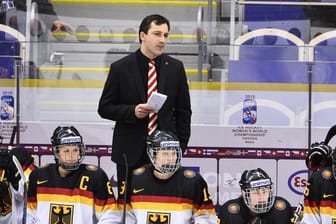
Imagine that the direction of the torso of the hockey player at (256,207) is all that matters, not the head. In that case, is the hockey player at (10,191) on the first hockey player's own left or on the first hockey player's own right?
on the first hockey player's own right

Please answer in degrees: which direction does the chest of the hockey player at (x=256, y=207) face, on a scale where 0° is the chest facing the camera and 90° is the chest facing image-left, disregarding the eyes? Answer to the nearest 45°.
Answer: approximately 0°

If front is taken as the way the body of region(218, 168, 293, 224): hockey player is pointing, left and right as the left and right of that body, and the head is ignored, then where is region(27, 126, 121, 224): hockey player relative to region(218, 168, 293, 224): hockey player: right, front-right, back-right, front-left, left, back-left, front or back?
right

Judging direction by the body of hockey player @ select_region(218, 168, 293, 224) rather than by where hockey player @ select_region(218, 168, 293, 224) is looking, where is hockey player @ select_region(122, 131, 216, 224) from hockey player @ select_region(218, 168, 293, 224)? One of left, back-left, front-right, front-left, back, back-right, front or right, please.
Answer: right

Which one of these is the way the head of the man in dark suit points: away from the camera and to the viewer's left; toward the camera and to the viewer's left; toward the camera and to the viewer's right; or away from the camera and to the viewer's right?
toward the camera and to the viewer's right
